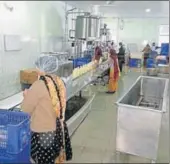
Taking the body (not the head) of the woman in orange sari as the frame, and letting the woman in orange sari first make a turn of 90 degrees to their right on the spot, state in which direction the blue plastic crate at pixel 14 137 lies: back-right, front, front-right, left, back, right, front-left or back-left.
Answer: back

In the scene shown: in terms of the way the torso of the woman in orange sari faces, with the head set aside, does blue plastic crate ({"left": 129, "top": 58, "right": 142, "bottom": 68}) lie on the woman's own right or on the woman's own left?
on the woman's own right

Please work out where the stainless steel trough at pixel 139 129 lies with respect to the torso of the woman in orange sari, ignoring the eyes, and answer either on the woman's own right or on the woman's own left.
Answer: on the woman's own left

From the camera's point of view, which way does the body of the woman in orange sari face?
to the viewer's left

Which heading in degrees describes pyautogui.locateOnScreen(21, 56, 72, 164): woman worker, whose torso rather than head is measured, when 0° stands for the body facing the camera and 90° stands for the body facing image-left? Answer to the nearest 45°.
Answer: approximately 135°

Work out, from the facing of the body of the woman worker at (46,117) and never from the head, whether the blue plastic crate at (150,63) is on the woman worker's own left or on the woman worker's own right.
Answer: on the woman worker's own right

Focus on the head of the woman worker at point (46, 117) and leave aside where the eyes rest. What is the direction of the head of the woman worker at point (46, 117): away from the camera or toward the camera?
away from the camera

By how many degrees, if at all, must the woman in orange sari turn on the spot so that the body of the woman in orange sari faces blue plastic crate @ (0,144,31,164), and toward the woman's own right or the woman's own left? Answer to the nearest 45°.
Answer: approximately 90° to the woman's own left

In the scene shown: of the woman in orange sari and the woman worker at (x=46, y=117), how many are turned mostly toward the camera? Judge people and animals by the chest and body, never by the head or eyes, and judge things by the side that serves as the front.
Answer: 0
